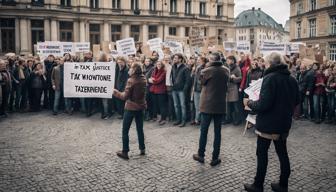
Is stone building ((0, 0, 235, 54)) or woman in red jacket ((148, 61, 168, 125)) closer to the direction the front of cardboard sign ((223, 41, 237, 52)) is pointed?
the woman in red jacket

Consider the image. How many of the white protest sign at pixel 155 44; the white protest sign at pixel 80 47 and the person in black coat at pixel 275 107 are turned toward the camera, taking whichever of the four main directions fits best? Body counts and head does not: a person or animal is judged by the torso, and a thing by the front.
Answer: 2

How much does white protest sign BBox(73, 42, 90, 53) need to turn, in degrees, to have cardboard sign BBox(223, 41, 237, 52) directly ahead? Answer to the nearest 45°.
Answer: approximately 90° to its left

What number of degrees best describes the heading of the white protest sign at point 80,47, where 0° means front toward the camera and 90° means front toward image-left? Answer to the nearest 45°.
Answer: approximately 0°

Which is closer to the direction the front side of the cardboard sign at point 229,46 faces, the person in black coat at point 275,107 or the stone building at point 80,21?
the person in black coat

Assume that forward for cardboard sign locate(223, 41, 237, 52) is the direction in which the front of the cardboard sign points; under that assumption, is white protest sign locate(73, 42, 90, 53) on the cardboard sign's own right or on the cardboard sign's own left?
on the cardboard sign's own right

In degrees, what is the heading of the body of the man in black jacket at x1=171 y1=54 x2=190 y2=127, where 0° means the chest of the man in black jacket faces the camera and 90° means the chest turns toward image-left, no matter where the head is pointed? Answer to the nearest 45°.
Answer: approximately 45°

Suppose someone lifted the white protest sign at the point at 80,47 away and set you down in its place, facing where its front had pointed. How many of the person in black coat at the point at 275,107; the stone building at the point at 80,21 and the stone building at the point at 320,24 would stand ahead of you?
1
